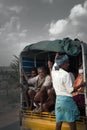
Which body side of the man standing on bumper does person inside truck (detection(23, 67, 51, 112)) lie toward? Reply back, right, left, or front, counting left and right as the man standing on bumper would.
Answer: left

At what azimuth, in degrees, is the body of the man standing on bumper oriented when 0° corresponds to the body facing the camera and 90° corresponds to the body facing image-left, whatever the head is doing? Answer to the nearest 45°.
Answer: approximately 225°

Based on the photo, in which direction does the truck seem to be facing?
away from the camera
